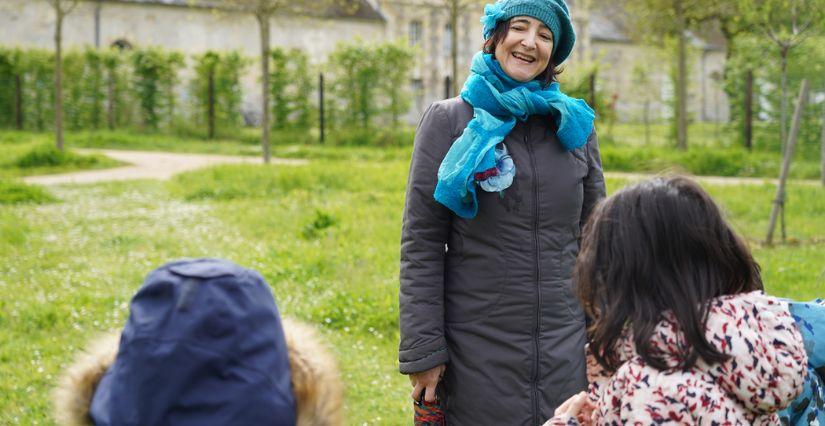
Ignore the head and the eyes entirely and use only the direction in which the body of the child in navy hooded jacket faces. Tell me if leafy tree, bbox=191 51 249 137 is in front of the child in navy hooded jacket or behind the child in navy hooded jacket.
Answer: in front

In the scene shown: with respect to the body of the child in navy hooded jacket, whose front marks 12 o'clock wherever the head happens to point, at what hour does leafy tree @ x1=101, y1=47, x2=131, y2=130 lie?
The leafy tree is roughly at 12 o'clock from the child in navy hooded jacket.

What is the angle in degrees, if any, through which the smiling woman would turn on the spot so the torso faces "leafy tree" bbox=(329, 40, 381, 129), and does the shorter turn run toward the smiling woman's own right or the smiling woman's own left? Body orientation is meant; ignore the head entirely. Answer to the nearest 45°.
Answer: approximately 180°

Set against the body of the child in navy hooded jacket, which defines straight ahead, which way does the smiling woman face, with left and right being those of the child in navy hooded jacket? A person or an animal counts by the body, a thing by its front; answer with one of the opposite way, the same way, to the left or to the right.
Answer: the opposite way

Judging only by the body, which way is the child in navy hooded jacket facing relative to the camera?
away from the camera

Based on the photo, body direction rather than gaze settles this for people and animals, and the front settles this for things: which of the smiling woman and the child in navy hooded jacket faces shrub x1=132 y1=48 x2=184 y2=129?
the child in navy hooded jacket

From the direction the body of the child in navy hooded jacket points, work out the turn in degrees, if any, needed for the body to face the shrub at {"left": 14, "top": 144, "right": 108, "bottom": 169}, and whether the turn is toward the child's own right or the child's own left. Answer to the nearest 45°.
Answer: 0° — they already face it

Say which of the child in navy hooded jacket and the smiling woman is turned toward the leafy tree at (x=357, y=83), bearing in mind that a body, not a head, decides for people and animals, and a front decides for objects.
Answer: the child in navy hooded jacket

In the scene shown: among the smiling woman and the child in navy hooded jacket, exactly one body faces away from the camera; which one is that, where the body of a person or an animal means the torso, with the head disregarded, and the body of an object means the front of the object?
the child in navy hooded jacket

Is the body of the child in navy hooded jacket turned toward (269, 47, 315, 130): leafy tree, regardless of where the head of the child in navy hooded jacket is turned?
yes

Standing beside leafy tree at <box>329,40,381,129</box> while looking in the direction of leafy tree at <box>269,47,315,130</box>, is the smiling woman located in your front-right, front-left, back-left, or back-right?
back-left

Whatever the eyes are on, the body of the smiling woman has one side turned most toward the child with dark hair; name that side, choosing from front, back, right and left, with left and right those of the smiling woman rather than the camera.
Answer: front

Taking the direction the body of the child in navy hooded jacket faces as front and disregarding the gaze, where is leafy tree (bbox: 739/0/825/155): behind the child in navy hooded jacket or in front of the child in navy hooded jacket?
in front

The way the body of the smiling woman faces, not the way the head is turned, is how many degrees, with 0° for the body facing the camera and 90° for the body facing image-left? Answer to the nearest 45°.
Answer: approximately 0°

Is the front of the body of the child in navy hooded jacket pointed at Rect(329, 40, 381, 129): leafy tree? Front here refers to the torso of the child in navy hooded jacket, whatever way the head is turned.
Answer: yes
